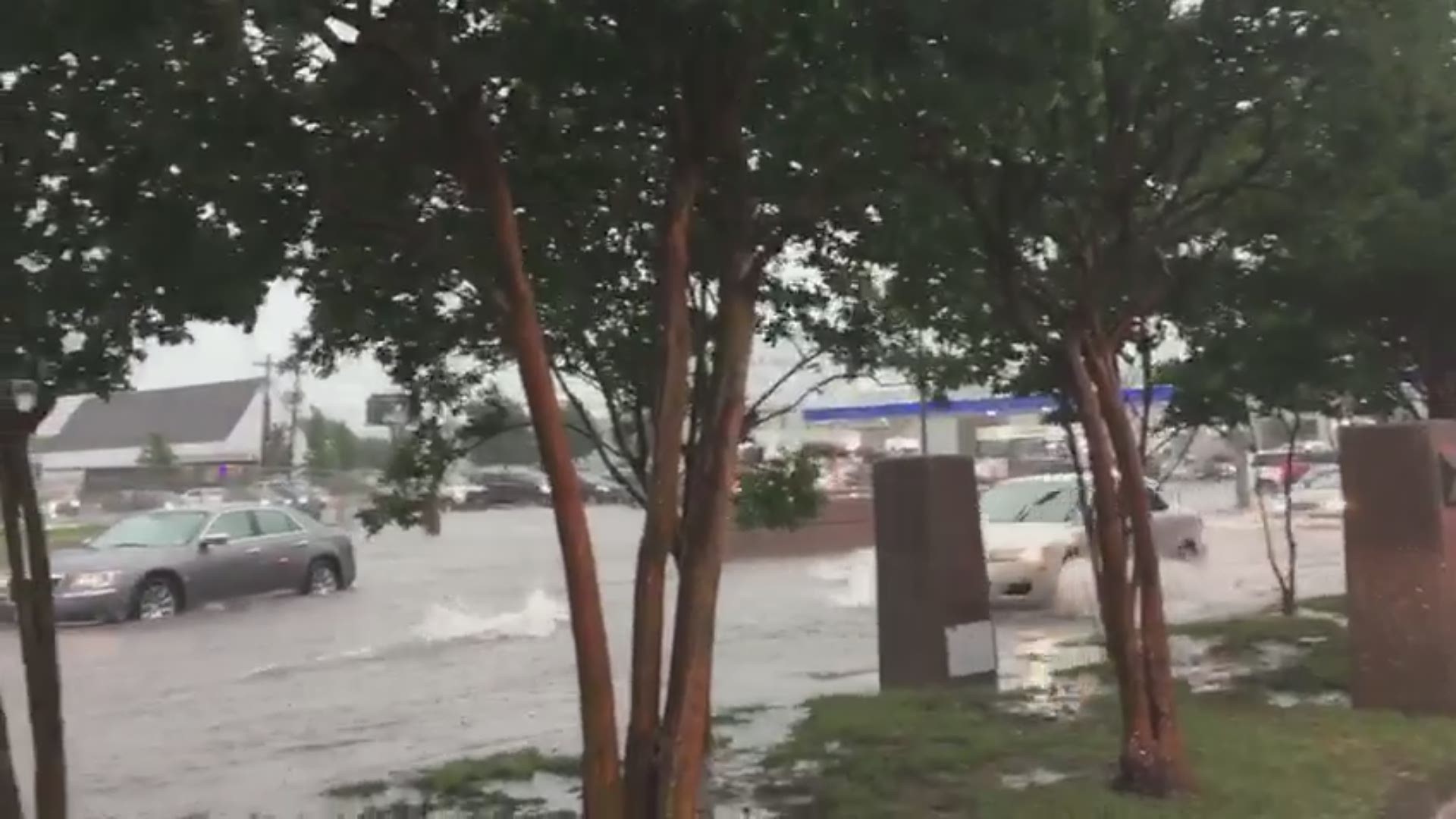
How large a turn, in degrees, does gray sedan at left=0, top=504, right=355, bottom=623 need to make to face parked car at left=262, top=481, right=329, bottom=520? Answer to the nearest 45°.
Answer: approximately 135° to its right

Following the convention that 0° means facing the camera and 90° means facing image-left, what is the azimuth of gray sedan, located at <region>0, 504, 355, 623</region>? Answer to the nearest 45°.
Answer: approximately 45°

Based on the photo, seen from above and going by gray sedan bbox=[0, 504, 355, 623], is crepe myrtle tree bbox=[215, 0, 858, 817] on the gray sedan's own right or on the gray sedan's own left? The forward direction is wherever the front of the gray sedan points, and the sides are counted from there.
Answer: on the gray sedan's own left

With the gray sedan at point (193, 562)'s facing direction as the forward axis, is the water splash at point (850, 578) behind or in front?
behind

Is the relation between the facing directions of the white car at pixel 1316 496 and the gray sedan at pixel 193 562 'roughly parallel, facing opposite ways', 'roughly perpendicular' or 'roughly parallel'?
roughly perpendicular

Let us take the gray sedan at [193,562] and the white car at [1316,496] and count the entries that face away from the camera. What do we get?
0
